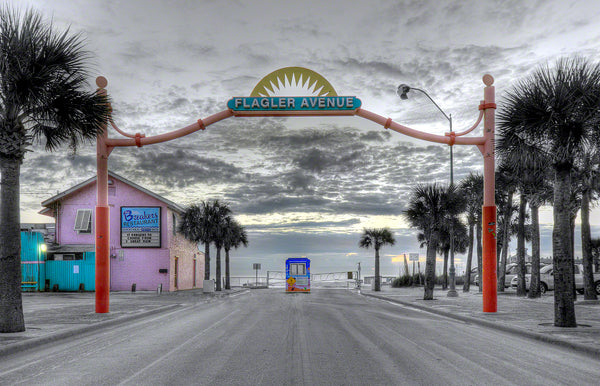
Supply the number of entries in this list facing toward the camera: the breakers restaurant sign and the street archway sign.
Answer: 2

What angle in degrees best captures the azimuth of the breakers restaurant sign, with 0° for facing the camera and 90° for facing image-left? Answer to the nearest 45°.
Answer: approximately 0°

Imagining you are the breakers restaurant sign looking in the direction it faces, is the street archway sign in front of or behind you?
in front

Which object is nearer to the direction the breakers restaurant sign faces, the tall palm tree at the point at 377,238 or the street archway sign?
the street archway sign

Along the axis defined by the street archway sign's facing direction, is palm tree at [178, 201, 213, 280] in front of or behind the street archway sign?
behind
